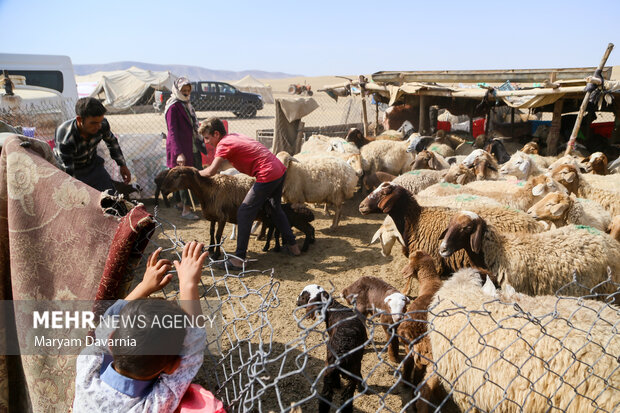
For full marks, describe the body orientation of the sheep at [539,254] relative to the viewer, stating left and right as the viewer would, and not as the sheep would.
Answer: facing to the left of the viewer

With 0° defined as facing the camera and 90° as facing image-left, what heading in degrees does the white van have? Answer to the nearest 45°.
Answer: approximately 90°

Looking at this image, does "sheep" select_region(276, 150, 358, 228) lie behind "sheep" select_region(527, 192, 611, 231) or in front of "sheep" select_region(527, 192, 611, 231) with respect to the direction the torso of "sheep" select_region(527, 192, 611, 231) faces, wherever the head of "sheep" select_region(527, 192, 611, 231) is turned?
in front

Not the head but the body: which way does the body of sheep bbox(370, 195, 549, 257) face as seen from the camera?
to the viewer's left

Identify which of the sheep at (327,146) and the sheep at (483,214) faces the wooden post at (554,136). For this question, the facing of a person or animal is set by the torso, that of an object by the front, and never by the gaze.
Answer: the sheep at (327,146)

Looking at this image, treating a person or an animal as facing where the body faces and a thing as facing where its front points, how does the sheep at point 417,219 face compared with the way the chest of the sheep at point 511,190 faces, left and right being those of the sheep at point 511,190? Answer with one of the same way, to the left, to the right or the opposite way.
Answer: the opposite way

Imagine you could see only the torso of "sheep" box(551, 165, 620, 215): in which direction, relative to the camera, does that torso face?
to the viewer's left

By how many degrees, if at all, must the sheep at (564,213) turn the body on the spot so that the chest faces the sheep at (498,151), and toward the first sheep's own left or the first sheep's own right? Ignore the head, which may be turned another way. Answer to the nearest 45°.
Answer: approximately 90° to the first sheep's own right
